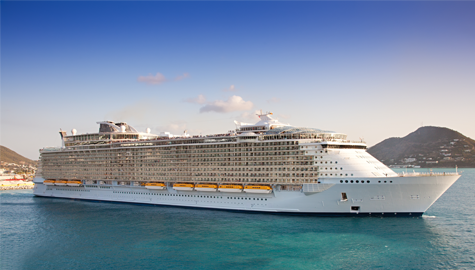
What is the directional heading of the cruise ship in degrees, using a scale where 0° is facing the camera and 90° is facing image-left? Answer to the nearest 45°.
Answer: approximately 315°
